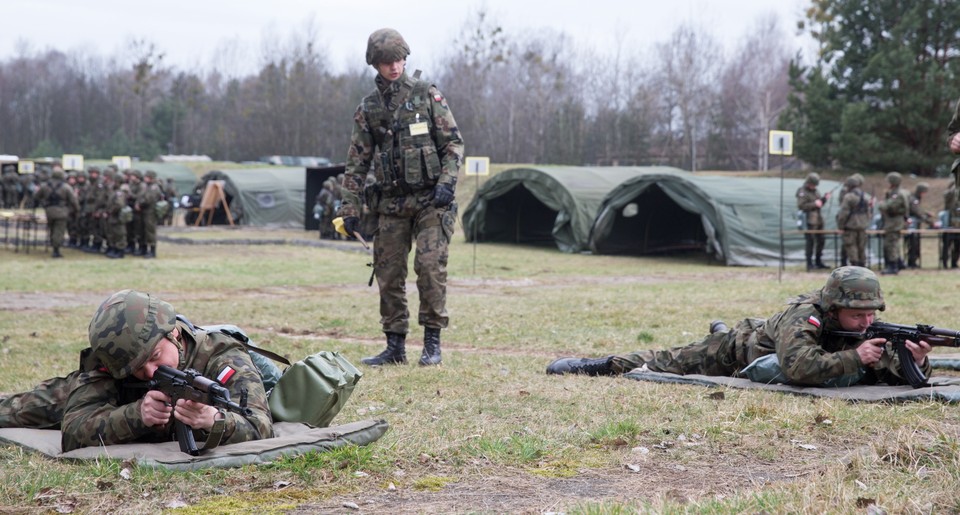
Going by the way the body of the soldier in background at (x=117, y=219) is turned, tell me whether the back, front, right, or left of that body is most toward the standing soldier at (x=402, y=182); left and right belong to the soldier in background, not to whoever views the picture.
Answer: left

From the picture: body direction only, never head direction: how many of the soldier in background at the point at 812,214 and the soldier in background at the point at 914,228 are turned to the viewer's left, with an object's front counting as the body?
0

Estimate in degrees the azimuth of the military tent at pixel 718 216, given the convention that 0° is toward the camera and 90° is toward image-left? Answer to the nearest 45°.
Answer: approximately 45°

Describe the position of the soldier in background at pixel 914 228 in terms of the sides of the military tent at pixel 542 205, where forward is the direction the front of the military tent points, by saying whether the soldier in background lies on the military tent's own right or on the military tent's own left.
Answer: on the military tent's own left

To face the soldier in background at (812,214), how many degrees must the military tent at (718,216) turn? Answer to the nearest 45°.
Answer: approximately 90° to its left

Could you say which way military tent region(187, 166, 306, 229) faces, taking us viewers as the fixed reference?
facing the viewer and to the left of the viewer

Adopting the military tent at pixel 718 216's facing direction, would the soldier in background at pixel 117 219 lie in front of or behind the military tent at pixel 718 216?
in front
